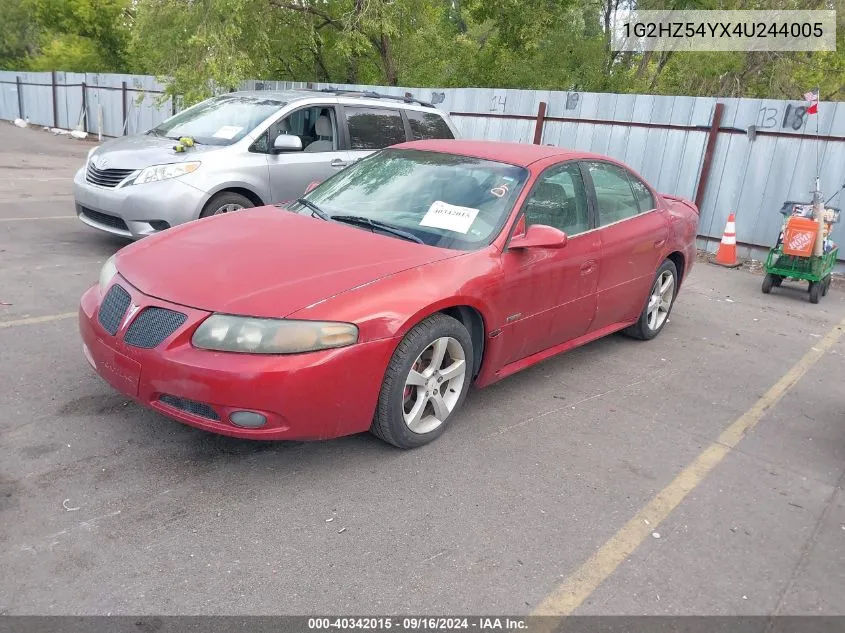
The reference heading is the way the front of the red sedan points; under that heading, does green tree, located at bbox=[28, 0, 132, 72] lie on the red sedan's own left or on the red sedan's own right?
on the red sedan's own right

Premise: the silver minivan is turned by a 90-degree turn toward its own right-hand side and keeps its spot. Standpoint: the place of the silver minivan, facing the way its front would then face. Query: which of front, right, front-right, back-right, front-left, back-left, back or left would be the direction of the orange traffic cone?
back-right

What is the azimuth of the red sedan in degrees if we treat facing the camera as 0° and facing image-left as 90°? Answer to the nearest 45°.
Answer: approximately 45°

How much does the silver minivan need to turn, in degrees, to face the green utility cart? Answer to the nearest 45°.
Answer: approximately 135° to its left

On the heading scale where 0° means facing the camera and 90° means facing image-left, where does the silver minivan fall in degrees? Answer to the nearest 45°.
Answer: approximately 45°

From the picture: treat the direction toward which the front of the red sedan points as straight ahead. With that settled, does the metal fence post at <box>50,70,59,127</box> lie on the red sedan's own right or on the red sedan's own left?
on the red sedan's own right

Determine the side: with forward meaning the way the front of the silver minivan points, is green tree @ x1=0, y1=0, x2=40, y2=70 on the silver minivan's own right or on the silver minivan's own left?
on the silver minivan's own right

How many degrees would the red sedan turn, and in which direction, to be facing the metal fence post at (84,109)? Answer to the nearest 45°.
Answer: approximately 90° to its right

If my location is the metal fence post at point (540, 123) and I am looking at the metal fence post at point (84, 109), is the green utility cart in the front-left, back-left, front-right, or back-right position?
back-left
